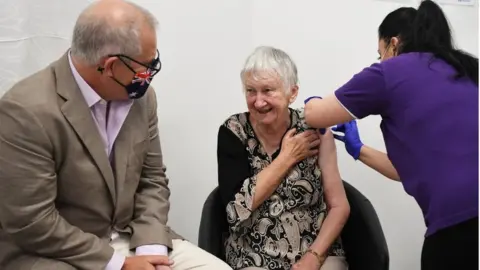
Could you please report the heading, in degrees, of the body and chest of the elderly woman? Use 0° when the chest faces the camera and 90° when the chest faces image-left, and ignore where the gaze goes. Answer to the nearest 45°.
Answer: approximately 0°

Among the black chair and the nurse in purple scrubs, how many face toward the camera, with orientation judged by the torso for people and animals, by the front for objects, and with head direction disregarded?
1

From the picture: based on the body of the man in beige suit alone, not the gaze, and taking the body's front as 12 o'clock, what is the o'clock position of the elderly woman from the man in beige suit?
The elderly woman is roughly at 10 o'clock from the man in beige suit.

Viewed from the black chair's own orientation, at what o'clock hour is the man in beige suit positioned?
The man in beige suit is roughly at 2 o'clock from the black chair.

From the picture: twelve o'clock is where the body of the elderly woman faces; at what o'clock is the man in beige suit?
The man in beige suit is roughly at 2 o'clock from the elderly woman.

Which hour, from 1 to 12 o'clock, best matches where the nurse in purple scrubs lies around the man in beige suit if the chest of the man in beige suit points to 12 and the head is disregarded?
The nurse in purple scrubs is roughly at 11 o'clock from the man in beige suit.

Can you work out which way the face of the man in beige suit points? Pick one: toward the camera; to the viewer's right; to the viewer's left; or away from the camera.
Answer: to the viewer's right

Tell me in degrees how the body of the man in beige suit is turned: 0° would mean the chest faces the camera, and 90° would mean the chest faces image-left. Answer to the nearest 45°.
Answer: approximately 315°

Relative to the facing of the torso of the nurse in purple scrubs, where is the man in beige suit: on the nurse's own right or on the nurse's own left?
on the nurse's own left

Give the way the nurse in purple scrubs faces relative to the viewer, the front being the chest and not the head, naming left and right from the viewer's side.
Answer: facing away from the viewer and to the left of the viewer
